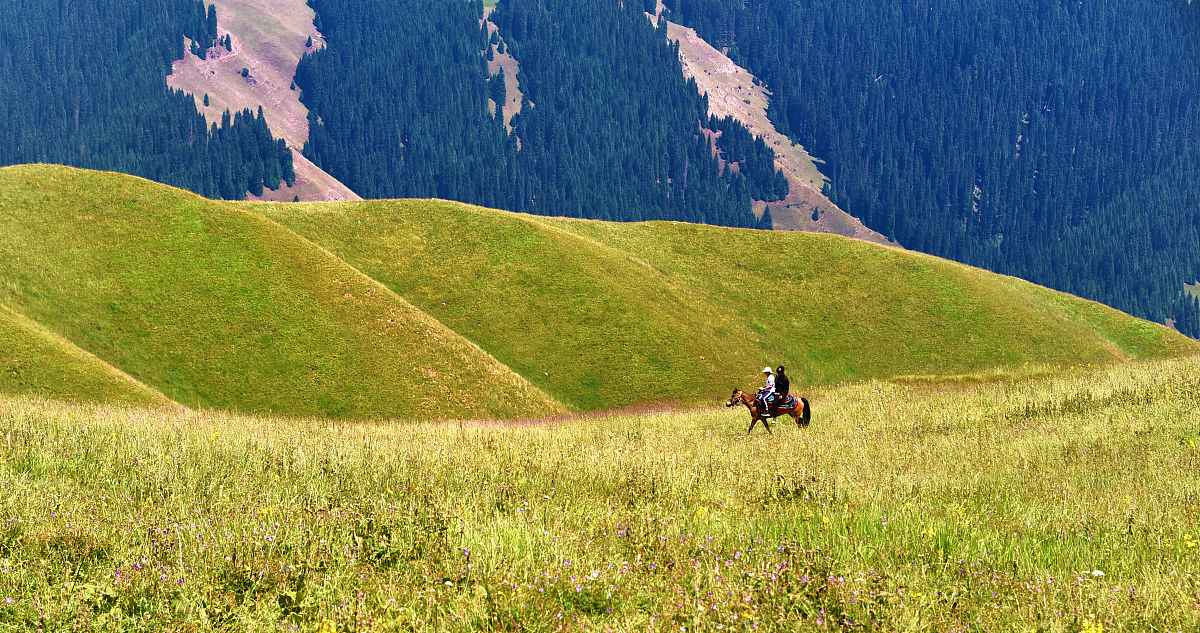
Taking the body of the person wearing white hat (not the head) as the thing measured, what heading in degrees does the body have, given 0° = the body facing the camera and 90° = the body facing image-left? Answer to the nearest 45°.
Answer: approximately 90°

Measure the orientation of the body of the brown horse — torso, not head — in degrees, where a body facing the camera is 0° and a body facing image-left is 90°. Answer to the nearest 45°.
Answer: approximately 90°
